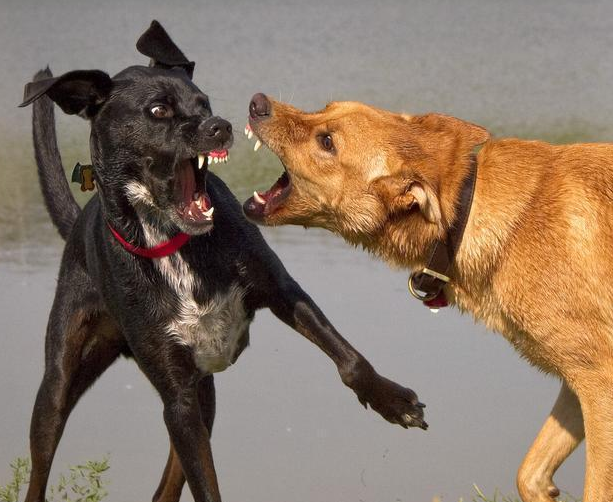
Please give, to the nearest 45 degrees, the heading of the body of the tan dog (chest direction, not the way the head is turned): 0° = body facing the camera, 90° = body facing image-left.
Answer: approximately 90°

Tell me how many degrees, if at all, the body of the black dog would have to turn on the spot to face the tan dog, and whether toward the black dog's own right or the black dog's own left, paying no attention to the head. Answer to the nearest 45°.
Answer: approximately 45° to the black dog's own left

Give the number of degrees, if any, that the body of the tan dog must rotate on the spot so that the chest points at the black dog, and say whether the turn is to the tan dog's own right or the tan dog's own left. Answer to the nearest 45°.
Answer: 0° — it already faces it

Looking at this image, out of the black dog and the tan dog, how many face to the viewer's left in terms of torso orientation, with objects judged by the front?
1

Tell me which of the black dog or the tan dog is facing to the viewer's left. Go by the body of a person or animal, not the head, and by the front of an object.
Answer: the tan dog

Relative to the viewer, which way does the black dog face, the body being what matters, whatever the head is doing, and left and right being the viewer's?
facing the viewer and to the right of the viewer
